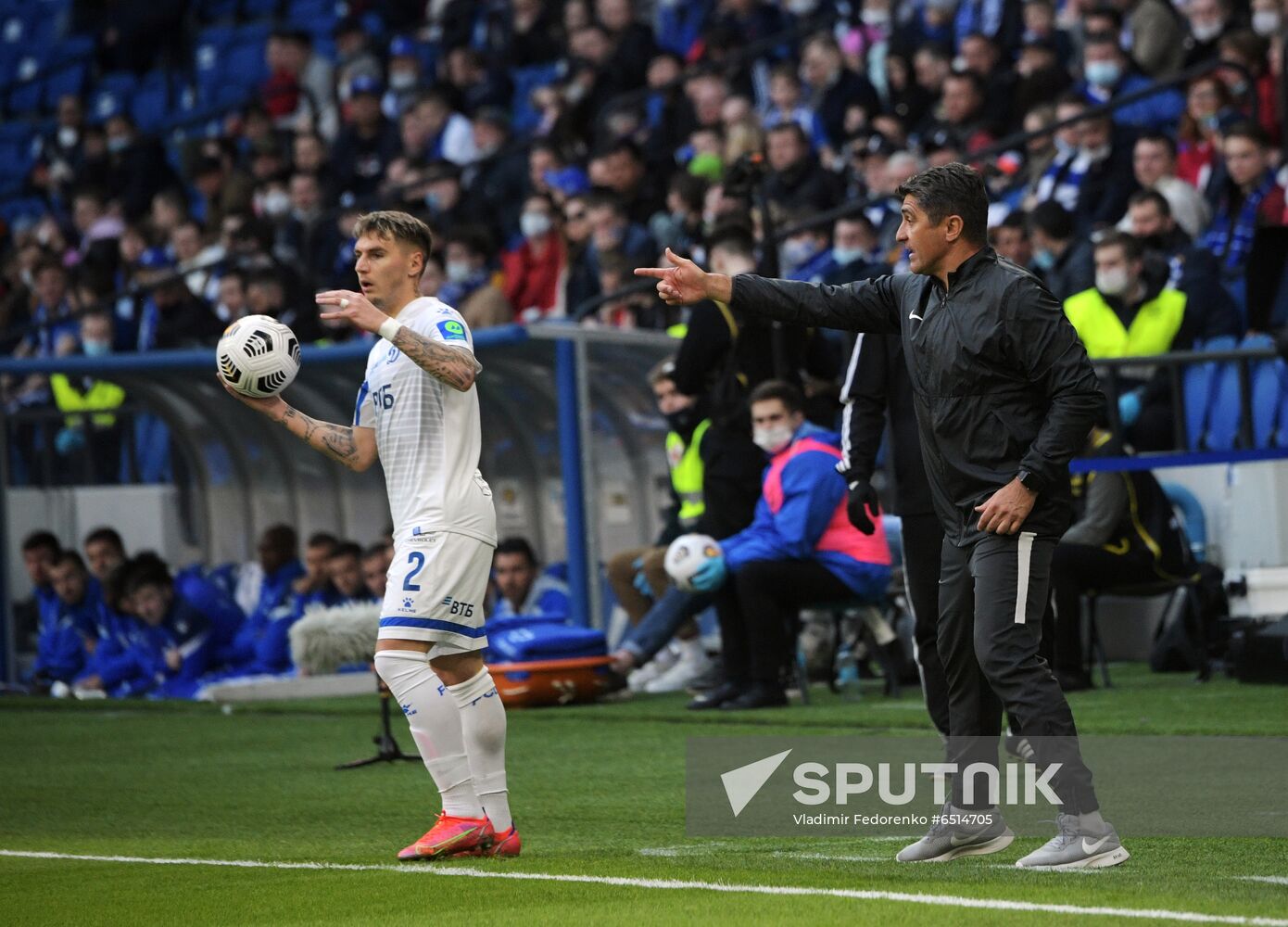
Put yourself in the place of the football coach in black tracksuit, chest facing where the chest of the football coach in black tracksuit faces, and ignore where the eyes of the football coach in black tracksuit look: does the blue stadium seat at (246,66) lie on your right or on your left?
on your right

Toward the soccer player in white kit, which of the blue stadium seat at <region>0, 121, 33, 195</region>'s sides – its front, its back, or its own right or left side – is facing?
front

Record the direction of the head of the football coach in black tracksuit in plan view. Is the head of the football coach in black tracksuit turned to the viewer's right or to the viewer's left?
to the viewer's left

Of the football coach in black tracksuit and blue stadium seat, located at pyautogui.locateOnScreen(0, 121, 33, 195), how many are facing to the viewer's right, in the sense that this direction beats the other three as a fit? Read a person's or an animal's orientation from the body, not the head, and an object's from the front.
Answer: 0

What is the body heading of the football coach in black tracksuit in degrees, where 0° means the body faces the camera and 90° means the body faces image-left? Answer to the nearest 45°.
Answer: approximately 45°

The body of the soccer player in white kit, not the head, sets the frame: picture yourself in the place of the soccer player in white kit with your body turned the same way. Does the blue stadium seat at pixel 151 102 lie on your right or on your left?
on your right

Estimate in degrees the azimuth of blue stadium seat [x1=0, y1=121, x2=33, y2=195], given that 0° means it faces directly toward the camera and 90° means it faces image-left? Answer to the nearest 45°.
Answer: approximately 0°

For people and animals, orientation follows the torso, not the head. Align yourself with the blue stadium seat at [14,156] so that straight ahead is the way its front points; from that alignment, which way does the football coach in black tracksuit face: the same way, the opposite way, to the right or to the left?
to the right

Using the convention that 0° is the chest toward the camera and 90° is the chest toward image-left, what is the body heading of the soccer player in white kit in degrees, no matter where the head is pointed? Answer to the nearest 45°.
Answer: approximately 45°
